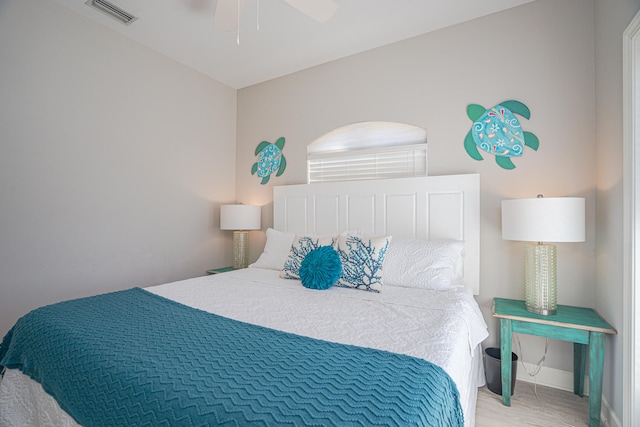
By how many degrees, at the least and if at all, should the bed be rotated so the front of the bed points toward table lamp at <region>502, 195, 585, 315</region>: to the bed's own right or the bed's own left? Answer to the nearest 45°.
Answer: approximately 135° to the bed's own left

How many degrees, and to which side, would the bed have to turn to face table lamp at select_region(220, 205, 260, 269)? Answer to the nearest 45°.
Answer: approximately 135° to its right

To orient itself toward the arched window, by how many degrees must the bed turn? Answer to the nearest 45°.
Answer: approximately 180°

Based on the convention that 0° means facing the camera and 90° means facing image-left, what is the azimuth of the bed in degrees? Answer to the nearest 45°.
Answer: approximately 45°

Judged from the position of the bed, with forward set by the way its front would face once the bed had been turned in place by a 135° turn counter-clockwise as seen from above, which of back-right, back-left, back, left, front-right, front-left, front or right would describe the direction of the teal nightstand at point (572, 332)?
front
